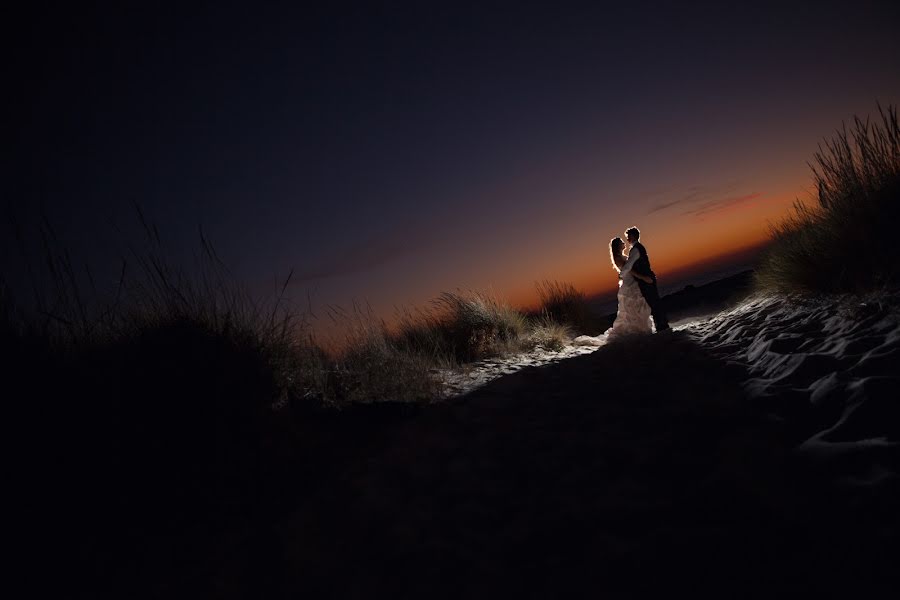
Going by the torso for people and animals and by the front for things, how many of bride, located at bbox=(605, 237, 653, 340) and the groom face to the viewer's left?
1

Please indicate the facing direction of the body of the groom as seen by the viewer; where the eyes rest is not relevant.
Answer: to the viewer's left

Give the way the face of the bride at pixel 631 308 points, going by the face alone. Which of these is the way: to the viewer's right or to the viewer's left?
to the viewer's right

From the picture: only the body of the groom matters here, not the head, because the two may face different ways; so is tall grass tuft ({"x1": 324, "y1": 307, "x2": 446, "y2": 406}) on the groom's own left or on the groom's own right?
on the groom's own left

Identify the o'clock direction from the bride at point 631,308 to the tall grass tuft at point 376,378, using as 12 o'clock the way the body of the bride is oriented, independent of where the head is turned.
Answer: The tall grass tuft is roughly at 4 o'clock from the bride.

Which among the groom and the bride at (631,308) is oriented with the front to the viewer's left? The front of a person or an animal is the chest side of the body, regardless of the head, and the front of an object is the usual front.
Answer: the groom

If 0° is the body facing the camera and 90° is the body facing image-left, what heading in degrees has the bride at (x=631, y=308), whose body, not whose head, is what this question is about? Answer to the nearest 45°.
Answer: approximately 270°

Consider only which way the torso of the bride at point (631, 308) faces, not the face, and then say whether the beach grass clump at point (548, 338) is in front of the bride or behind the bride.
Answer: behind

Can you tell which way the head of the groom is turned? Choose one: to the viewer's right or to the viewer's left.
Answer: to the viewer's left

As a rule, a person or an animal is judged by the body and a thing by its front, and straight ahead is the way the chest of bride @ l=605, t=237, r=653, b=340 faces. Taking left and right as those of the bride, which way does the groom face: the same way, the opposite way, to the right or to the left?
the opposite way
